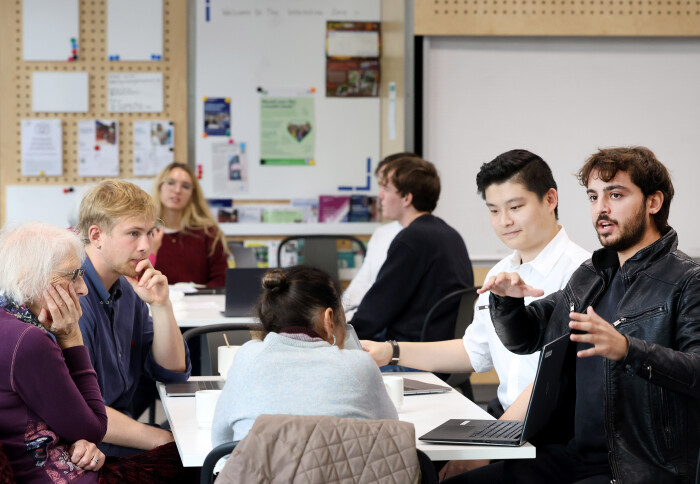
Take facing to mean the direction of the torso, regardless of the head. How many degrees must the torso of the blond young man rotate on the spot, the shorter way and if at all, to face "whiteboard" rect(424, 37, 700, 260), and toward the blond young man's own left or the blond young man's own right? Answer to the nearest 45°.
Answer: approximately 90° to the blond young man's own left

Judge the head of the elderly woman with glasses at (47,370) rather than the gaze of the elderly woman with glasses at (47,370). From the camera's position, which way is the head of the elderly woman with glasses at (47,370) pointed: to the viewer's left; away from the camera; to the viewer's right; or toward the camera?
to the viewer's right

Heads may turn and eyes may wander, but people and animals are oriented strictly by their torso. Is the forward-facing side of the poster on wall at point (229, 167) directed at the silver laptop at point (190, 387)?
yes

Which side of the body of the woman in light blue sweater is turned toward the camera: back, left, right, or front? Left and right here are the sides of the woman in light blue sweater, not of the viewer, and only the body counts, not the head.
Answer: back

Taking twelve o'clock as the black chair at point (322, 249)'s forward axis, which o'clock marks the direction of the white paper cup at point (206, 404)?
The white paper cup is roughly at 12 o'clock from the black chair.

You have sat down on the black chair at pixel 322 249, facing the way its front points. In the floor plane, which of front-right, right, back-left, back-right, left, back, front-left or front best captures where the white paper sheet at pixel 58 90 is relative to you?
right

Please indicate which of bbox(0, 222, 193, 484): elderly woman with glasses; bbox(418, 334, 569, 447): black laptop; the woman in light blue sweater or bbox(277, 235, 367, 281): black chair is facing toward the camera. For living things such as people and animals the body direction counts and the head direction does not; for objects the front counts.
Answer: the black chair
